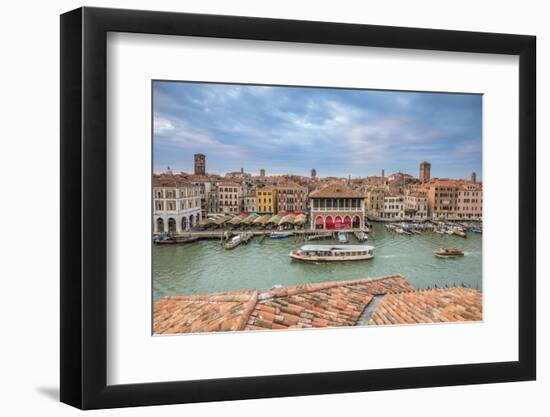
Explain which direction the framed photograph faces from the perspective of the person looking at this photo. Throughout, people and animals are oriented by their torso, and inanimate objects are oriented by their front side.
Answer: facing the viewer and to the right of the viewer
